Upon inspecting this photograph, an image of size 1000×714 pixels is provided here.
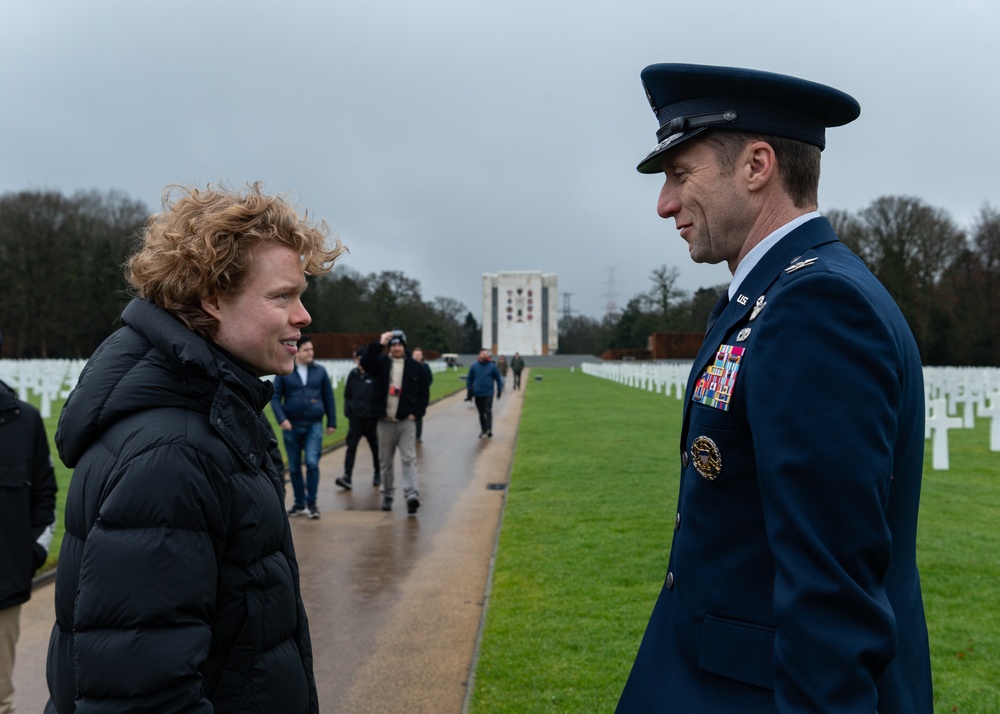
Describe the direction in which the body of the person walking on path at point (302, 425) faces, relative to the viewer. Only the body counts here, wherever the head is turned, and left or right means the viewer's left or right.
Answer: facing the viewer

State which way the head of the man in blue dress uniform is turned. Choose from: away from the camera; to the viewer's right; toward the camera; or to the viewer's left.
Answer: to the viewer's left

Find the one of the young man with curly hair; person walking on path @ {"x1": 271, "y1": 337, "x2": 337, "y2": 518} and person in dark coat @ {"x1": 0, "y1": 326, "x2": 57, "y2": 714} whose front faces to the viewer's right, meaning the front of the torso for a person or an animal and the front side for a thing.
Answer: the young man with curly hair

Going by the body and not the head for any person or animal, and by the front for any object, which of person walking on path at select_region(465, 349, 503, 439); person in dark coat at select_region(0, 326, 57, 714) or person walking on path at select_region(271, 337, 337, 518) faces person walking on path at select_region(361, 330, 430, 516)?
person walking on path at select_region(465, 349, 503, 439)

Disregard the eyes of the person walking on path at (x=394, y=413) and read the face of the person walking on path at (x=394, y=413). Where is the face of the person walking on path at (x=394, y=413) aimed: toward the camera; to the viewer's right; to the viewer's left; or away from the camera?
toward the camera

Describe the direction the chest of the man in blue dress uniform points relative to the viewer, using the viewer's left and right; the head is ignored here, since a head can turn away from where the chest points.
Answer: facing to the left of the viewer

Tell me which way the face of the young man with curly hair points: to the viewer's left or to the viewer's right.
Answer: to the viewer's right

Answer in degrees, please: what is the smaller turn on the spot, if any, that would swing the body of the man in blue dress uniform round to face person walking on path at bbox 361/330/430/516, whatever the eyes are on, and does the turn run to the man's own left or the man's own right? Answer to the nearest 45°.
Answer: approximately 45° to the man's own right

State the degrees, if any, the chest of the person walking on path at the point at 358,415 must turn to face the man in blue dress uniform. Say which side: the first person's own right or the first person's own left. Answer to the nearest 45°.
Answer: approximately 45° to the first person's own left

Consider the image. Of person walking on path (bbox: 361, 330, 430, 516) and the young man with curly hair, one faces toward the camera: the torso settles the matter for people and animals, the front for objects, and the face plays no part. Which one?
the person walking on path

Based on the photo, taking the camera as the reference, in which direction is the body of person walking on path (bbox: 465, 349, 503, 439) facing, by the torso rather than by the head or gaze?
toward the camera

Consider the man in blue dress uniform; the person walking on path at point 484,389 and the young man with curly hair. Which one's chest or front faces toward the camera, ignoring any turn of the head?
the person walking on path

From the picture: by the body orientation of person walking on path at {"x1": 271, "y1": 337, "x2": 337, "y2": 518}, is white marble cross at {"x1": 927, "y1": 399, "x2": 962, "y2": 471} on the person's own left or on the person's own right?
on the person's own left

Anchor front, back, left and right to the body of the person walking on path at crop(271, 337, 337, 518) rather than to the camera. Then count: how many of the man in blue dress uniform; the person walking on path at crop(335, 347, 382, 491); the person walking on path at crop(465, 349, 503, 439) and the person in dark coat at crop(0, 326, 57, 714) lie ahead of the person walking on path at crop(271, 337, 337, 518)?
2

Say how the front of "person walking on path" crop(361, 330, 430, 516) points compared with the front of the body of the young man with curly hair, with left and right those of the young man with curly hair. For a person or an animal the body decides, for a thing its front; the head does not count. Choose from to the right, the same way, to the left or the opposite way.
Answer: to the right

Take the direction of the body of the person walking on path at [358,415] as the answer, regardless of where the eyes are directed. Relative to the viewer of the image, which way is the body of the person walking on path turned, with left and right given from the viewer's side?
facing the viewer and to the left of the viewer
